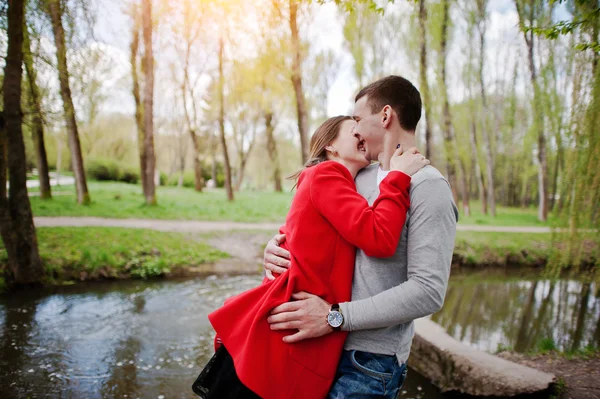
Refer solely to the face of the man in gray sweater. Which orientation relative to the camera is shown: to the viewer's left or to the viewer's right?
to the viewer's left

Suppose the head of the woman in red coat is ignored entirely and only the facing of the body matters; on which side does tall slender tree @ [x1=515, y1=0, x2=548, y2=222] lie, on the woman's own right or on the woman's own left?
on the woman's own left

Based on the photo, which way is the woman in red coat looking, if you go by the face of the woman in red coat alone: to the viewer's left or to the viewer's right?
to the viewer's right

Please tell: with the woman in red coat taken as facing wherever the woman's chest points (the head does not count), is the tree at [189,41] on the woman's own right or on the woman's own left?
on the woman's own left

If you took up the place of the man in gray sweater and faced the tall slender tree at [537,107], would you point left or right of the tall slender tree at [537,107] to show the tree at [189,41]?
left

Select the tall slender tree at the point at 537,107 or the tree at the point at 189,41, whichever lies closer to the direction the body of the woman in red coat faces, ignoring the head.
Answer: the tall slender tree

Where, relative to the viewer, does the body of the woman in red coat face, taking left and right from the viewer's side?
facing to the right of the viewer
